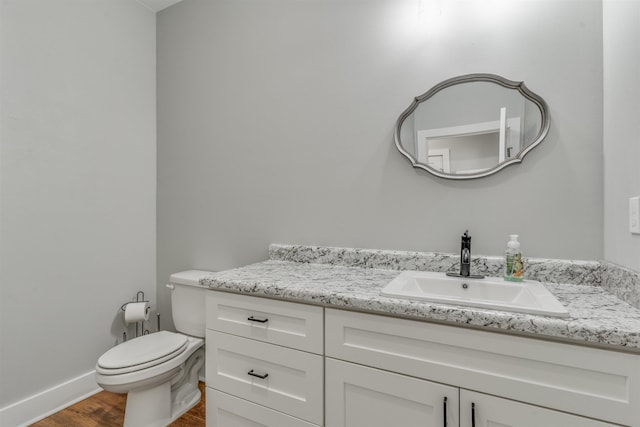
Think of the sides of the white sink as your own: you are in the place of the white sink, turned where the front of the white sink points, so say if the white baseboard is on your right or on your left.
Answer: on your right

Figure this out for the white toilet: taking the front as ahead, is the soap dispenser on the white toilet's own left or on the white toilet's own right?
on the white toilet's own left

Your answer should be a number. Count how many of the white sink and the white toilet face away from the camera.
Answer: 0

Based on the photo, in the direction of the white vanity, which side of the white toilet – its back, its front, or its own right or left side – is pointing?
left

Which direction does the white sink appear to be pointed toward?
toward the camera

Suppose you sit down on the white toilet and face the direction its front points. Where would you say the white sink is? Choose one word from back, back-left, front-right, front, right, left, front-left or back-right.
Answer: left

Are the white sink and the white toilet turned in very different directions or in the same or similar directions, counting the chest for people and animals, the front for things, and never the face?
same or similar directions

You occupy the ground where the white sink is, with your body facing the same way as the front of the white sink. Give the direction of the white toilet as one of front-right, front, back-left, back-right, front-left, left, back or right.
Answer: right

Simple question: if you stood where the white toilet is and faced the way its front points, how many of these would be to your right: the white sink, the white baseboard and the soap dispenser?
1
